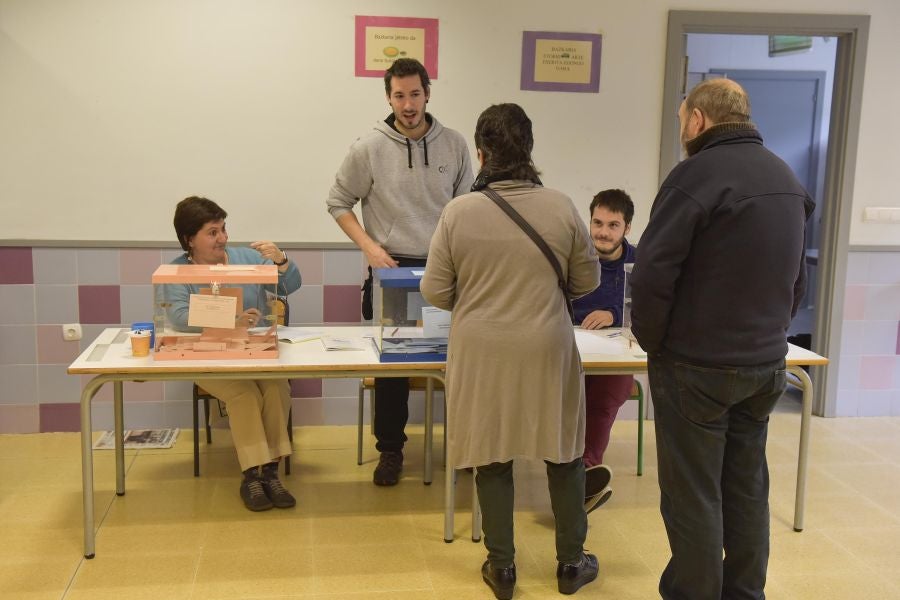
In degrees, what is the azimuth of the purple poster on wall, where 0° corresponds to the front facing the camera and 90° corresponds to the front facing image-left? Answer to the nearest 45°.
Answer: approximately 0°

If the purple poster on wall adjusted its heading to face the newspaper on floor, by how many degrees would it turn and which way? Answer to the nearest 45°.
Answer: approximately 90° to its right

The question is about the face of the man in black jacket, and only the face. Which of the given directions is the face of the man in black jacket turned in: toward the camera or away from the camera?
away from the camera

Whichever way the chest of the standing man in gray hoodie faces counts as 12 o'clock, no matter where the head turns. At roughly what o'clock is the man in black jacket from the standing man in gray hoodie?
The man in black jacket is roughly at 11 o'clock from the standing man in gray hoodie.

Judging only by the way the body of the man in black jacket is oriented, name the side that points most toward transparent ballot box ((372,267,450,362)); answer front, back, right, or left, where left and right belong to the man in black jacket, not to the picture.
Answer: front

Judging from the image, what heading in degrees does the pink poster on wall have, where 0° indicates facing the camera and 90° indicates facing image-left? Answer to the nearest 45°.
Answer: approximately 0°

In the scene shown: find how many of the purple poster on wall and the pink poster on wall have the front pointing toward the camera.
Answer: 2

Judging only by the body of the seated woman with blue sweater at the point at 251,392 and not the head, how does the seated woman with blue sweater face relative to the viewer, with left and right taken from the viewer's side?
facing the viewer and to the right of the viewer
